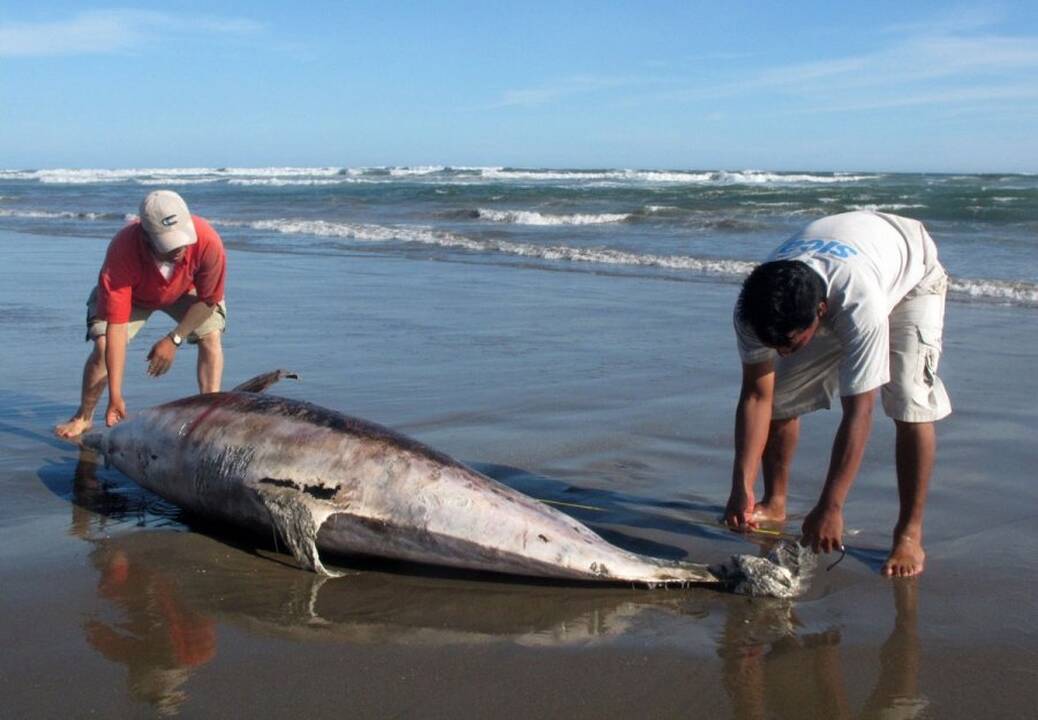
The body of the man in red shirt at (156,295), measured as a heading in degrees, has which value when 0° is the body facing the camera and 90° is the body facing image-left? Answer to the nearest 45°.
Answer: approximately 0°

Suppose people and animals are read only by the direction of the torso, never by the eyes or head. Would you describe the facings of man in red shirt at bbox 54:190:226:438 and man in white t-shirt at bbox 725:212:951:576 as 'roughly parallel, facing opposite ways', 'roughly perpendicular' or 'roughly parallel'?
roughly perpendicular

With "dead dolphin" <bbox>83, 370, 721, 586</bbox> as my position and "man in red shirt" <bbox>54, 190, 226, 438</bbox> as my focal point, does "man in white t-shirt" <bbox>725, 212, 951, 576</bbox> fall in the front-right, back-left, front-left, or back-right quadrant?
back-right

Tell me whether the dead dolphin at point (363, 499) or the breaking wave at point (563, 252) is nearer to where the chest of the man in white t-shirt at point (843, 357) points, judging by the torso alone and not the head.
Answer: the dead dolphin

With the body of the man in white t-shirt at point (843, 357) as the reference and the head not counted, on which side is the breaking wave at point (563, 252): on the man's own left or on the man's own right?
on the man's own right

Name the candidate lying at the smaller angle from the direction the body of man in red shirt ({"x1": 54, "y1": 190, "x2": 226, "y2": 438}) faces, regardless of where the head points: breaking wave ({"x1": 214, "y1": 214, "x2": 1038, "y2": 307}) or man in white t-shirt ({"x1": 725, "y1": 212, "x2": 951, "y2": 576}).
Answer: the man in white t-shirt

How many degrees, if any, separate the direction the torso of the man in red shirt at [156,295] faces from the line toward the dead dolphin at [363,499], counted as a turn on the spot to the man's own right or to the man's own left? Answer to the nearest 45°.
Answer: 0° — they already face it

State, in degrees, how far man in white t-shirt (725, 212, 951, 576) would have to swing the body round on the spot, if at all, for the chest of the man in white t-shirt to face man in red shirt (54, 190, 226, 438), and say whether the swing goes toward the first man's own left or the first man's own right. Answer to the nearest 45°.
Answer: approximately 45° to the first man's own right

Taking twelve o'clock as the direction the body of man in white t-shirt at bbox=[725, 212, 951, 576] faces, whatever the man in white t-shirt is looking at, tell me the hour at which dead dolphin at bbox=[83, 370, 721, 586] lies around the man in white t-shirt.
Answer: The dead dolphin is roughly at 1 o'clock from the man in white t-shirt.

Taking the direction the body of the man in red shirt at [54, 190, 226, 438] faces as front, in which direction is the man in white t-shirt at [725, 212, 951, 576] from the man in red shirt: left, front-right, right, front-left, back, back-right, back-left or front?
front-left

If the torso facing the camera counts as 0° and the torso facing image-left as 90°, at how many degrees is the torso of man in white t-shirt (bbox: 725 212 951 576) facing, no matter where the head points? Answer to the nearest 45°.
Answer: approximately 45°

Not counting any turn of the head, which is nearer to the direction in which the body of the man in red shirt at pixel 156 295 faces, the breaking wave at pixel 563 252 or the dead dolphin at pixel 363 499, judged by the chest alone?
the dead dolphin

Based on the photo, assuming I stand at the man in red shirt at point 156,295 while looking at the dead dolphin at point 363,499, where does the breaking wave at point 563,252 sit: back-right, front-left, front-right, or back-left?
back-left

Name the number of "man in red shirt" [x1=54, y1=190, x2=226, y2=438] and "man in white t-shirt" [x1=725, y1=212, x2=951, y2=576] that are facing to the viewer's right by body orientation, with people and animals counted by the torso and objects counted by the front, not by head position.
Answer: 0

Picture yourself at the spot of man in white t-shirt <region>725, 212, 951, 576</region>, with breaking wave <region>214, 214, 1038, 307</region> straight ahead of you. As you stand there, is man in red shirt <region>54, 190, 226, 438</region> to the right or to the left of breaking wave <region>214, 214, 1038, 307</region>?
left

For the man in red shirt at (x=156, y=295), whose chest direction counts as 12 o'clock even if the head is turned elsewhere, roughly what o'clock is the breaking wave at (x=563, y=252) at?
The breaking wave is roughly at 7 o'clock from the man in red shirt.
